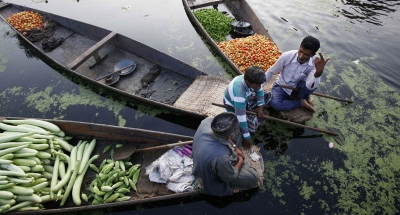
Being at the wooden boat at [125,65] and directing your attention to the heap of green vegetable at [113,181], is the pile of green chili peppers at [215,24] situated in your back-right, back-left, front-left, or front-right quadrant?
back-left

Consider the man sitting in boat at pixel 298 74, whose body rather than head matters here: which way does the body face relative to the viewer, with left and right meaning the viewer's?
facing the viewer

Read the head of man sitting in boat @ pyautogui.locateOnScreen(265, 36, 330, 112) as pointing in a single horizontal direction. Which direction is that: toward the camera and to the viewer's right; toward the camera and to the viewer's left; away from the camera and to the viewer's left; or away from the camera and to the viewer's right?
toward the camera and to the viewer's left

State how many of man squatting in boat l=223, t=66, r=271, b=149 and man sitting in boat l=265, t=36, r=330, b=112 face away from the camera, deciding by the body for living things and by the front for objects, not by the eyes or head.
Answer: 0
